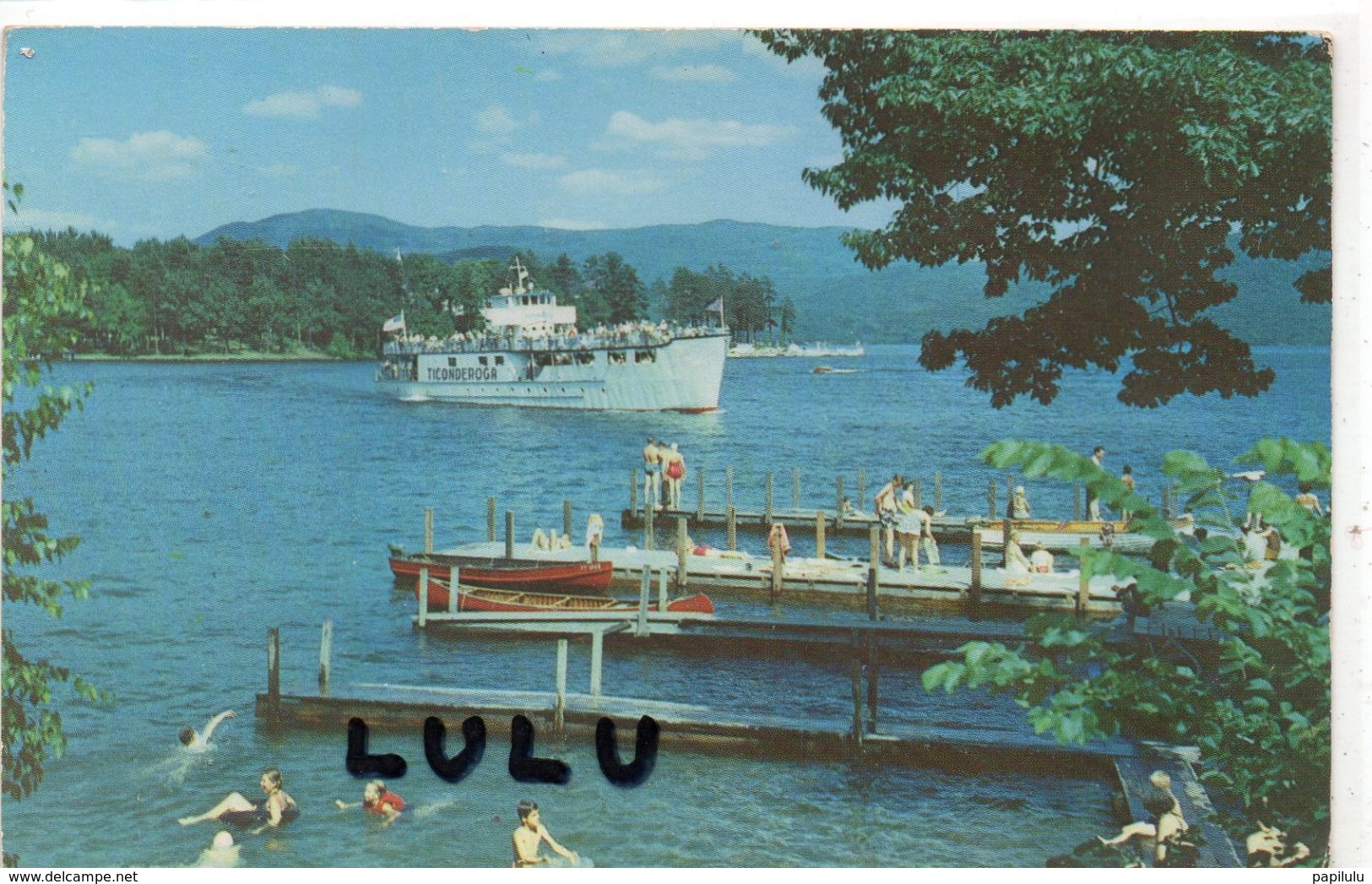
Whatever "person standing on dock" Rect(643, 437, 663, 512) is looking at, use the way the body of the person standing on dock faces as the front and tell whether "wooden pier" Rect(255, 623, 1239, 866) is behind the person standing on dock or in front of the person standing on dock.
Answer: behind

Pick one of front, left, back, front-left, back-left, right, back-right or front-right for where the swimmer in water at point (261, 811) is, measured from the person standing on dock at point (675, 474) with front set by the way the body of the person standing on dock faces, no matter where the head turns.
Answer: back-left

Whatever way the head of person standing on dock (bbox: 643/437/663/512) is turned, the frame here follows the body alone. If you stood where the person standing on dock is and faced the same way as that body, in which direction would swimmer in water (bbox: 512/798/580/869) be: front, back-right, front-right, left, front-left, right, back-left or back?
back

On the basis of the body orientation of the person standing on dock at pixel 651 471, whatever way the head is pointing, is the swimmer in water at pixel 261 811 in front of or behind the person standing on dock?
behind

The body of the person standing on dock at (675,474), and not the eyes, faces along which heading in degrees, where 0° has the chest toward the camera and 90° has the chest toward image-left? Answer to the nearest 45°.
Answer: approximately 180°

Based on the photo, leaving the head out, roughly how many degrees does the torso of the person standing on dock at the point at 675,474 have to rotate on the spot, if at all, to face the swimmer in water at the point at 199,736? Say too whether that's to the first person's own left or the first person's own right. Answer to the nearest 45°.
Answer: approximately 135° to the first person's own left

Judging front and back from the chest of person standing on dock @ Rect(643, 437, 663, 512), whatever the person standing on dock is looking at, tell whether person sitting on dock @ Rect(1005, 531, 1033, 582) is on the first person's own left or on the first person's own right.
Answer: on the first person's own right

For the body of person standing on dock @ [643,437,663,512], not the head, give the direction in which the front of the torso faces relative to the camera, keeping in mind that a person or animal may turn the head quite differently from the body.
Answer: away from the camera

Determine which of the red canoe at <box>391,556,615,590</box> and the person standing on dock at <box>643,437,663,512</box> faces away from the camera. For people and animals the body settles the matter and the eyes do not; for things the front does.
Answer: the person standing on dock

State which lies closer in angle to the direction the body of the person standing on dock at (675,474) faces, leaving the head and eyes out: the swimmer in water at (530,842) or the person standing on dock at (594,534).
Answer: the person standing on dock
